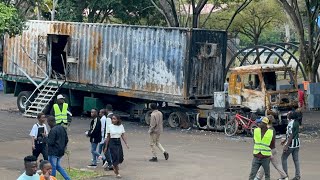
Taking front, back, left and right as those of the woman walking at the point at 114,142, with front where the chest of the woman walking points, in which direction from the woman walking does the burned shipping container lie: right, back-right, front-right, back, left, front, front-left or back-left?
back

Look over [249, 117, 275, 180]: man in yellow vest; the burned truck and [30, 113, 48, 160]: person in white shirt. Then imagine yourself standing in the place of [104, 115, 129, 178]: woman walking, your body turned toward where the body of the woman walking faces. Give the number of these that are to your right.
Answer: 1

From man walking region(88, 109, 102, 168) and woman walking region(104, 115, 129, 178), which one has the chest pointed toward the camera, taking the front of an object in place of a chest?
the woman walking

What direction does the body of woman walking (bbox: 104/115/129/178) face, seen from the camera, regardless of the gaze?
toward the camera
